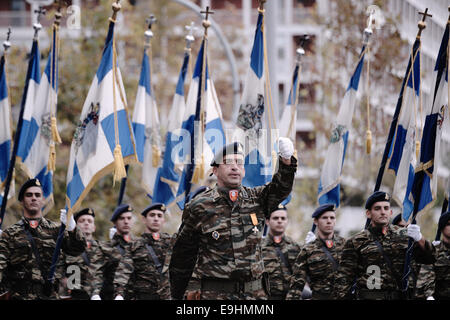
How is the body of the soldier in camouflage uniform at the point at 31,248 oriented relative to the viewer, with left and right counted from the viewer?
facing the viewer

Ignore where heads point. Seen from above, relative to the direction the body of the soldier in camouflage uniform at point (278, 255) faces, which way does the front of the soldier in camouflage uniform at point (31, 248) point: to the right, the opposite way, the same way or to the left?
the same way

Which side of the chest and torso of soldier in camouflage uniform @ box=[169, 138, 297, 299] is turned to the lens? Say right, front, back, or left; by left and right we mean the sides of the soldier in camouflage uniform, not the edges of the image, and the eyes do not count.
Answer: front

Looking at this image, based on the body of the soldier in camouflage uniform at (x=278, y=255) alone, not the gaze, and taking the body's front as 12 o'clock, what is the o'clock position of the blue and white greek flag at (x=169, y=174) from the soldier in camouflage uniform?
The blue and white greek flag is roughly at 4 o'clock from the soldier in camouflage uniform.

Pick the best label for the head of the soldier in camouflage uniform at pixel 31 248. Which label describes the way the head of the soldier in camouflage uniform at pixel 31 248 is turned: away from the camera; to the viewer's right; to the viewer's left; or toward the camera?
toward the camera

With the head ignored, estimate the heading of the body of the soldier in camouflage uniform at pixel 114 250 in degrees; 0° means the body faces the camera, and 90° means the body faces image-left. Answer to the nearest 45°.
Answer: approximately 315°

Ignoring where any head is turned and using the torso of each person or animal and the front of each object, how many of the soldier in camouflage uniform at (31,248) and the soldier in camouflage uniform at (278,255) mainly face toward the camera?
2

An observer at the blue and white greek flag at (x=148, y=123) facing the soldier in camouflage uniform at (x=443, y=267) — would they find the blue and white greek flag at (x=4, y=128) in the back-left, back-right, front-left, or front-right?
back-right

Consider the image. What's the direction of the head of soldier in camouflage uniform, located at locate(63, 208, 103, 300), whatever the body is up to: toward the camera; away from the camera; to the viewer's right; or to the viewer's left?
toward the camera

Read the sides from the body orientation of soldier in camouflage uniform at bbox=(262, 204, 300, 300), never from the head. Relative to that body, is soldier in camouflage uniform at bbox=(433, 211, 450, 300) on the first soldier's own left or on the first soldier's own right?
on the first soldier's own left

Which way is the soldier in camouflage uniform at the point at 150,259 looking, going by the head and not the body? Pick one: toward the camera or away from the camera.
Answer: toward the camera

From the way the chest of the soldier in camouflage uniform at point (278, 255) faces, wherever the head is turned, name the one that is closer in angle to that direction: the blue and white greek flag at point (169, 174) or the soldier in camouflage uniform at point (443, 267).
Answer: the soldier in camouflage uniform

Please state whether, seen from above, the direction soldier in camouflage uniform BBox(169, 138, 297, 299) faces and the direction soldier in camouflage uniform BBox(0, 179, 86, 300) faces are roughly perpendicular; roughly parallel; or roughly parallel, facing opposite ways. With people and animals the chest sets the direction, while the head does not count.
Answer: roughly parallel

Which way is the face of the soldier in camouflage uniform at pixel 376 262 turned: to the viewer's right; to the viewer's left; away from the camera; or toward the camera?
toward the camera

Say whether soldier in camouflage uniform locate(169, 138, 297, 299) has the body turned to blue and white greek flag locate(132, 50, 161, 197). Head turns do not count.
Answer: no

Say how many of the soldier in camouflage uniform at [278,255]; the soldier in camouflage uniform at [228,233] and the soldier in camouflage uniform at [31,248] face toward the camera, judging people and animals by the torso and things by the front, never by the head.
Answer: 3

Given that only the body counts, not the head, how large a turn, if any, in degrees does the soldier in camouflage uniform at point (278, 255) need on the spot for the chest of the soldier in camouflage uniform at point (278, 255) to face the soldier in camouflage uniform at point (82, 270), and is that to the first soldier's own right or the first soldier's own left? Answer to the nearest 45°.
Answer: approximately 90° to the first soldier's own right
